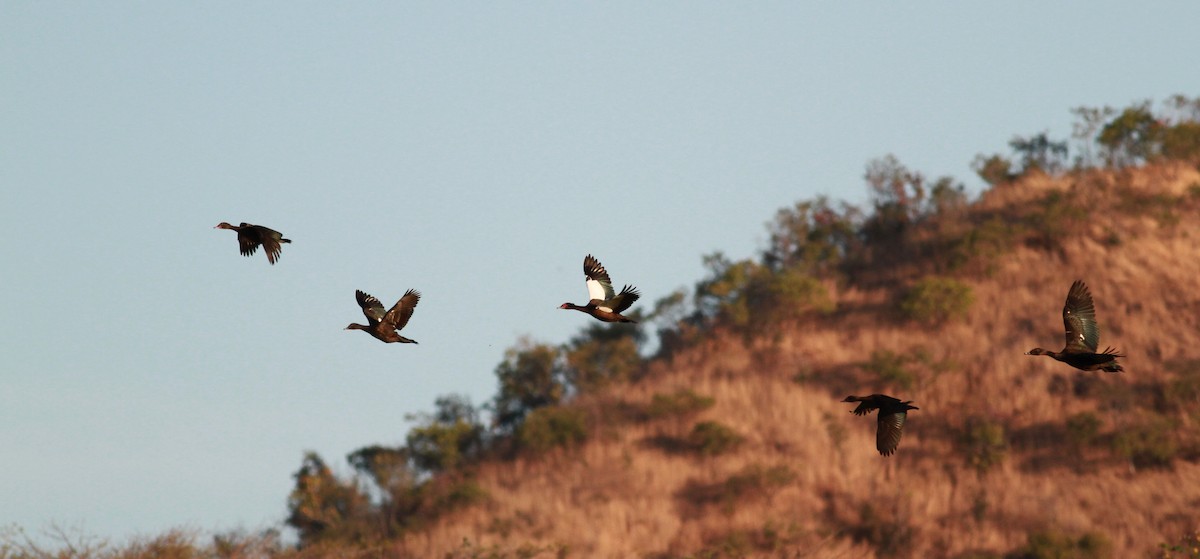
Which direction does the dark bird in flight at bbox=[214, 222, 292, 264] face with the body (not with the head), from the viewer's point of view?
to the viewer's left

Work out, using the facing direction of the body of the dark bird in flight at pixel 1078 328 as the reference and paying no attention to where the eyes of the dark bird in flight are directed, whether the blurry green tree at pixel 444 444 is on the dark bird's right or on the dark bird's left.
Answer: on the dark bird's right

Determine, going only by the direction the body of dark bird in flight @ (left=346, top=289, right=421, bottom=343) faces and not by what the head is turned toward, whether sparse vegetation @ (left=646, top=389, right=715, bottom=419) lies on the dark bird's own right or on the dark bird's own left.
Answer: on the dark bird's own right

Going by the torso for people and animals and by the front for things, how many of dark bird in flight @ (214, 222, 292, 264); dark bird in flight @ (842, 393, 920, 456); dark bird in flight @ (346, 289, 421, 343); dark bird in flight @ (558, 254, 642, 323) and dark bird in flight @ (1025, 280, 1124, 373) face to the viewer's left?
5

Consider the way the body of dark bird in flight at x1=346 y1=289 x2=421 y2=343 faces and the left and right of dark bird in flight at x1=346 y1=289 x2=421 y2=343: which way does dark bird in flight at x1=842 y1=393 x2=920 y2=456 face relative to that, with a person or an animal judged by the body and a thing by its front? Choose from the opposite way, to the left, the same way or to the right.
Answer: the same way

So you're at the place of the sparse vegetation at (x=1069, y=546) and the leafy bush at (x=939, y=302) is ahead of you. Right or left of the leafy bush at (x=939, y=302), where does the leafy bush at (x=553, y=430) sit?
left

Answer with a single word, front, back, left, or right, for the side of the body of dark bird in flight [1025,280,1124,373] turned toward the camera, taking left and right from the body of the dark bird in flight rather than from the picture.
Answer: left

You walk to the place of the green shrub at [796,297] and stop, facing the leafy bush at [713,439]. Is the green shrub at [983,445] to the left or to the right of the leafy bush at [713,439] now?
left

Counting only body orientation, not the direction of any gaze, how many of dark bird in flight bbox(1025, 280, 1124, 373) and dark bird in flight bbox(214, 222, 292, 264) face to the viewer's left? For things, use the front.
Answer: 2

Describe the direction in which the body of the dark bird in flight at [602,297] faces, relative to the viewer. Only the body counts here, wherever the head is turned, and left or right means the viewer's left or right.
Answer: facing to the left of the viewer

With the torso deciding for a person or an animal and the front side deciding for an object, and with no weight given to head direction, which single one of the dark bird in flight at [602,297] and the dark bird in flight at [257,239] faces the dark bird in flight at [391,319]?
the dark bird in flight at [602,297]

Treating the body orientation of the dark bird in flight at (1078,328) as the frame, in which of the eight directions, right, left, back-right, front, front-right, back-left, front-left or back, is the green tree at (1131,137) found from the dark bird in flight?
right

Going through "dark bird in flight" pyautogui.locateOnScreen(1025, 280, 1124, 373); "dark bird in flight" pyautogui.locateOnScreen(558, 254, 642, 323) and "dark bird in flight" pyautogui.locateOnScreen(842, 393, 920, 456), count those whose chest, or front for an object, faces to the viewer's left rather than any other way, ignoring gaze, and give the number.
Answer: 3

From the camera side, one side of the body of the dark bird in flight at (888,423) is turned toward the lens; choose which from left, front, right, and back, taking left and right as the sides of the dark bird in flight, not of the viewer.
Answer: left
